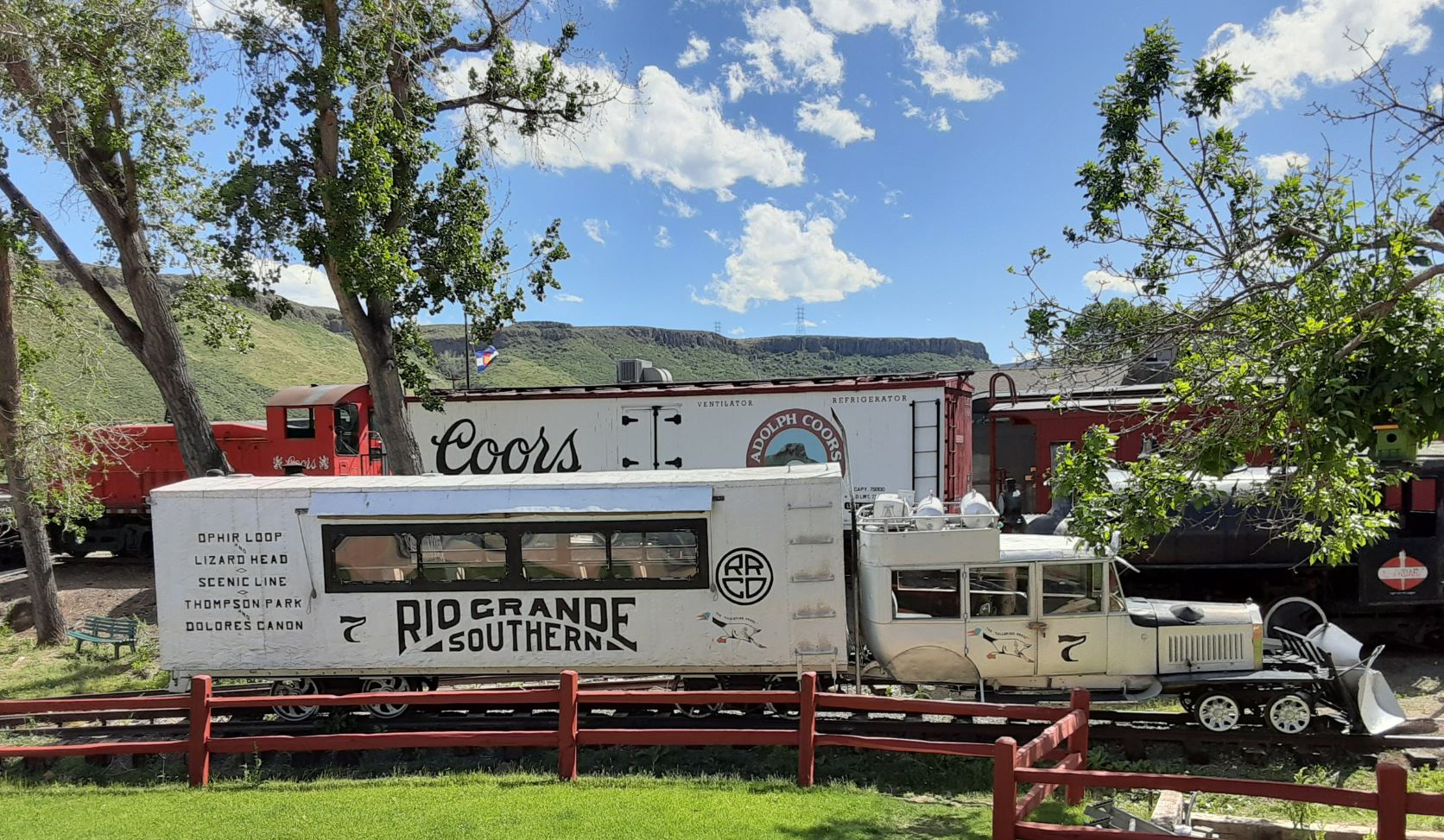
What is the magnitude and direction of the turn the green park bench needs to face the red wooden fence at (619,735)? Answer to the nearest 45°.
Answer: approximately 45° to its left

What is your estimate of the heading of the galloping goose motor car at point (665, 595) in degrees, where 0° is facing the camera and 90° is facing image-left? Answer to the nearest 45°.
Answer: approximately 270°

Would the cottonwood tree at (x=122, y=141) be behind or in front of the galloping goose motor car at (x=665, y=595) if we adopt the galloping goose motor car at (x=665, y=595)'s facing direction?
behind

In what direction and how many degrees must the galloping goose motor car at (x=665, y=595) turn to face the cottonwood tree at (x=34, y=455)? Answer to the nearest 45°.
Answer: approximately 135° to its left

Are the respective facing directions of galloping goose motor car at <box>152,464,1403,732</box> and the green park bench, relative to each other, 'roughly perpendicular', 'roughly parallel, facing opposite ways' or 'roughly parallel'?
roughly perpendicular
